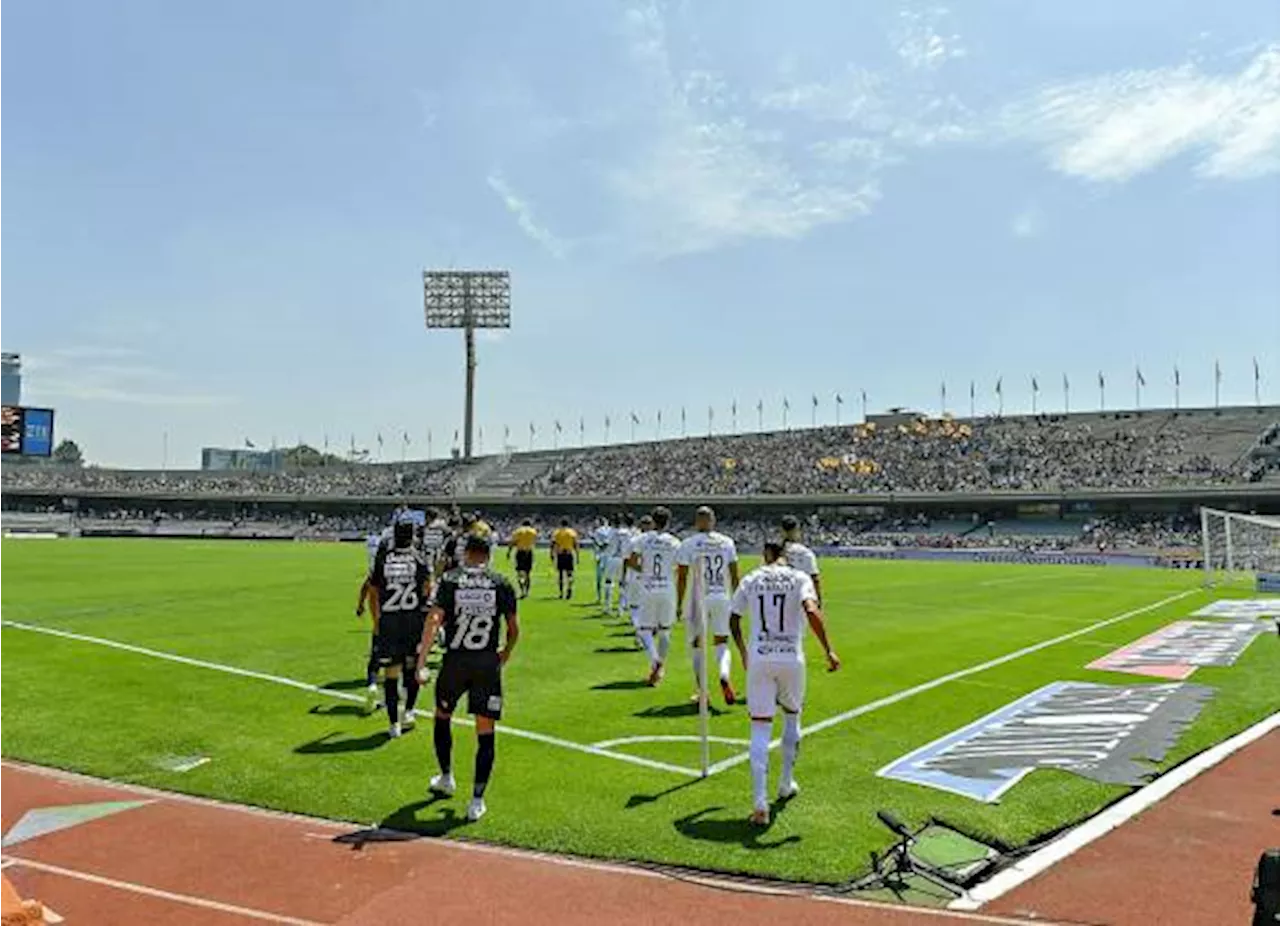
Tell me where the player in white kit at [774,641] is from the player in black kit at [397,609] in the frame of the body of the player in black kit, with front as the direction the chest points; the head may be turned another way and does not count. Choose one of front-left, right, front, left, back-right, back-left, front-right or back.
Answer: back-right

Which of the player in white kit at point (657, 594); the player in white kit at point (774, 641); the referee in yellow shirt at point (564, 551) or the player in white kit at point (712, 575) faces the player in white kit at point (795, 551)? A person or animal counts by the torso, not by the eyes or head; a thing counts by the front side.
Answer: the player in white kit at point (774, 641)

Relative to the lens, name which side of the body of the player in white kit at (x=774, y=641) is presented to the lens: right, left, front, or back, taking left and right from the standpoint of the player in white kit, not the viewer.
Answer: back

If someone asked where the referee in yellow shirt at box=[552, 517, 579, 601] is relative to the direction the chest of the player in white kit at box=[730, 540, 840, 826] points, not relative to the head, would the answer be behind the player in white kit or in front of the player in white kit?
in front

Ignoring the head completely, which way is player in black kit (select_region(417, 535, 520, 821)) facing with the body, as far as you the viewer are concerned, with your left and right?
facing away from the viewer

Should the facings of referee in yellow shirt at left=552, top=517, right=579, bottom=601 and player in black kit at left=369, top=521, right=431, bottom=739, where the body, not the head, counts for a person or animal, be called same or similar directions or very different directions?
same or similar directions

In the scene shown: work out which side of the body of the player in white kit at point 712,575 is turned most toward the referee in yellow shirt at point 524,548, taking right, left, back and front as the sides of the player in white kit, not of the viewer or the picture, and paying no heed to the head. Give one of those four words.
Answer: front

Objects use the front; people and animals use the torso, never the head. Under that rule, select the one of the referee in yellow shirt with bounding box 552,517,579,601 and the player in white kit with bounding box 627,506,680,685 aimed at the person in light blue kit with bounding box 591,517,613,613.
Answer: the player in white kit with bounding box 627,506,680,685

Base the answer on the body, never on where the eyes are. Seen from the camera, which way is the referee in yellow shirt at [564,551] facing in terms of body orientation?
away from the camera

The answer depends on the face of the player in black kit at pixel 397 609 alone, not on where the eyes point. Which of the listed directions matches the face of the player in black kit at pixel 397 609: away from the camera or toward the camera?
away from the camera

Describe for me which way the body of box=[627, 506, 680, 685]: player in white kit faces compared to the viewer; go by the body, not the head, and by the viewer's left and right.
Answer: facing away from the viewer

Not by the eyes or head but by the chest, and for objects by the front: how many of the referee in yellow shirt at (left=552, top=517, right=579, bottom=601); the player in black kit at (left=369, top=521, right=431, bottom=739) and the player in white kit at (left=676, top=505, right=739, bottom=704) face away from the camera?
3

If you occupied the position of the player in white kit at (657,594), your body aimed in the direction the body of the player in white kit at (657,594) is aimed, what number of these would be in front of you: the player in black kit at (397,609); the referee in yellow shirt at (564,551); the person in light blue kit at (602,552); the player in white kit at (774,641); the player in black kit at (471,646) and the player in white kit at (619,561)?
3

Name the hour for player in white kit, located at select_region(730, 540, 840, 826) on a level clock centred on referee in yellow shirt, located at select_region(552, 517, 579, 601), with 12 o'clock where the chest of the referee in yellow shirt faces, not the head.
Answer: The player in white kit is roughly at 6 o'clock from the referee in yellow shirt.

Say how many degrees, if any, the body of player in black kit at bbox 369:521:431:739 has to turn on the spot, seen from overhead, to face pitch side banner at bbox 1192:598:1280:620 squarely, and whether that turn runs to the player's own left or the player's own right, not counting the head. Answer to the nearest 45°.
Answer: approximately 45° to the player's own right

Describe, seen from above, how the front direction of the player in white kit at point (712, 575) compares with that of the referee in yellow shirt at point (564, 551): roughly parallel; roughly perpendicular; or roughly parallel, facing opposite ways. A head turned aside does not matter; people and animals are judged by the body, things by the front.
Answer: roughly parallel

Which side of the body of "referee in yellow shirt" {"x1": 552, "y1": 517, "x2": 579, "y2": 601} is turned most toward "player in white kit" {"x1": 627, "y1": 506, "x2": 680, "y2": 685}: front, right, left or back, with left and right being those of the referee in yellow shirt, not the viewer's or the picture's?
back

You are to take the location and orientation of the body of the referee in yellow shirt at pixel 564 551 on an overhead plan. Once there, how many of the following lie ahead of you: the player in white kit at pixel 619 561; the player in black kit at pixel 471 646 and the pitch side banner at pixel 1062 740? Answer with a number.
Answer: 0

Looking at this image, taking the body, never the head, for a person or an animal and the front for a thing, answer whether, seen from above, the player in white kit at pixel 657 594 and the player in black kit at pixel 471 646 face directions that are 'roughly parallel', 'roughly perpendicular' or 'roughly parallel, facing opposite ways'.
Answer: roughly parallel

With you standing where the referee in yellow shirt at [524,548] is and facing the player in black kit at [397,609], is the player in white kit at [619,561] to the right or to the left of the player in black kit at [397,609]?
left

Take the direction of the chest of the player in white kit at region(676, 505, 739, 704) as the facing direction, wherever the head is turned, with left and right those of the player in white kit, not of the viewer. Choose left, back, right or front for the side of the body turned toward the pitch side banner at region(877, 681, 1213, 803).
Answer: right

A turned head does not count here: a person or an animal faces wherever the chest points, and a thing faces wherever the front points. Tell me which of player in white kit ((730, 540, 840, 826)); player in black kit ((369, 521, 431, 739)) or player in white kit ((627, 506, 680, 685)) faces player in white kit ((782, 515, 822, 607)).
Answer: player in white kit ((730, 540, 840, 826))
